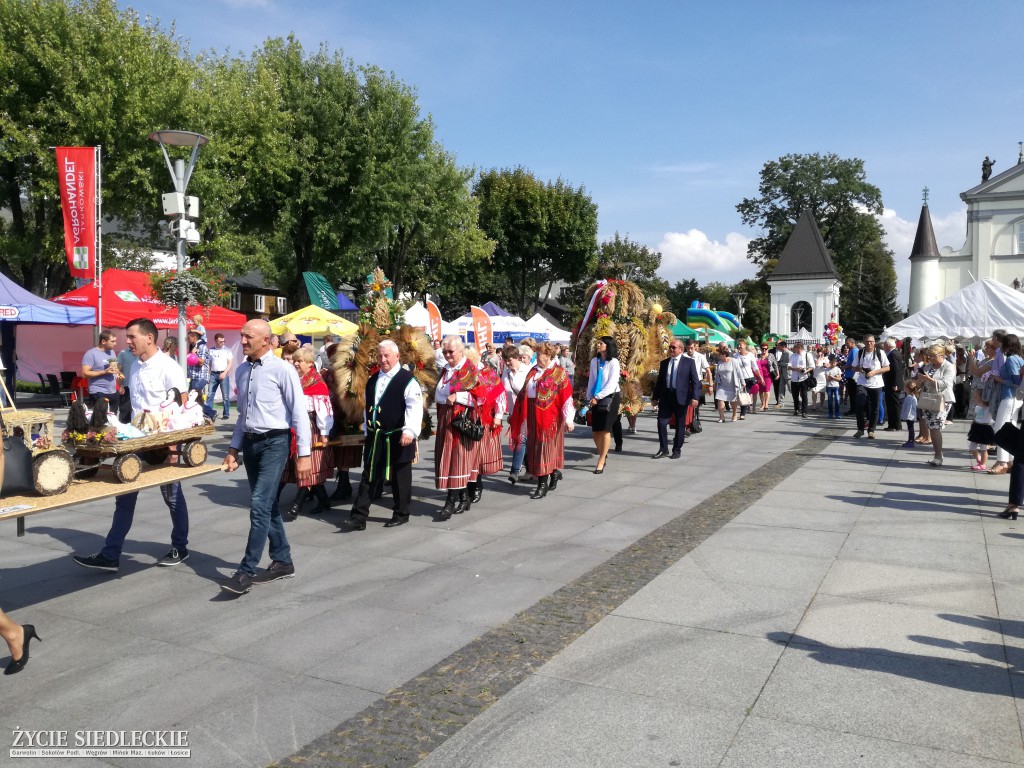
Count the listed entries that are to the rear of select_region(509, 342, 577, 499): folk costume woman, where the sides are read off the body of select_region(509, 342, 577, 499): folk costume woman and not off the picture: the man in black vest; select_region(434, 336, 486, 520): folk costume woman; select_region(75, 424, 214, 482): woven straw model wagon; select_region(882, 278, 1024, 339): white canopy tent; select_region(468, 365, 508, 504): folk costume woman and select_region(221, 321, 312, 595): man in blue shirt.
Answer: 1

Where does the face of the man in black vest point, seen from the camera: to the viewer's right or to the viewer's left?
to the viewer's left

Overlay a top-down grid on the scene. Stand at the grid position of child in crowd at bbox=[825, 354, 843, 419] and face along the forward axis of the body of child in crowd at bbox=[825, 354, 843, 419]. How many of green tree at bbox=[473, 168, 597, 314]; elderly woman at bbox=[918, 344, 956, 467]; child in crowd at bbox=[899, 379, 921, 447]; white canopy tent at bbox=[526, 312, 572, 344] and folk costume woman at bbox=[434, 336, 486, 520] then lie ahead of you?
3

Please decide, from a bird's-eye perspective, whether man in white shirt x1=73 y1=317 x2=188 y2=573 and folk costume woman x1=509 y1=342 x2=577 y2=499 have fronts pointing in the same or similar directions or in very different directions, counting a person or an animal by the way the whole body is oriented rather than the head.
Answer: same or similar directions

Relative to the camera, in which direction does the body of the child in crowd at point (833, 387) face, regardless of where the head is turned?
toward the camera

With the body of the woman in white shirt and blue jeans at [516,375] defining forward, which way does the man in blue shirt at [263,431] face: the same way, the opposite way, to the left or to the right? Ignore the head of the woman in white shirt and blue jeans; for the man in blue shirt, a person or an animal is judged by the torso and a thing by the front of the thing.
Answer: the same way

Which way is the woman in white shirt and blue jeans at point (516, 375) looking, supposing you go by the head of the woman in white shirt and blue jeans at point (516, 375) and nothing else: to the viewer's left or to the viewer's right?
to the viewer's left

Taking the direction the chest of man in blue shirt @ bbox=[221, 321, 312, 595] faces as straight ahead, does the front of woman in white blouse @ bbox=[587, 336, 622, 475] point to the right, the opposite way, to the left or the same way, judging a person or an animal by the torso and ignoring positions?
the same way

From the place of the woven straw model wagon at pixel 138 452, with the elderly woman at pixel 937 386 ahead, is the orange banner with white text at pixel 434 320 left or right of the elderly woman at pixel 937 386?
left

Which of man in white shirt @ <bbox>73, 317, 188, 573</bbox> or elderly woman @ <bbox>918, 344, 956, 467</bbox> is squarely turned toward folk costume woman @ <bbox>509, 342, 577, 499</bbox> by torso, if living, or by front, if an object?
the elderly woman

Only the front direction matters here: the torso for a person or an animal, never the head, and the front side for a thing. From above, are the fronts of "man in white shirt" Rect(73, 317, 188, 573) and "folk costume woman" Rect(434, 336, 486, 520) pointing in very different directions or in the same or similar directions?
same or similar directions

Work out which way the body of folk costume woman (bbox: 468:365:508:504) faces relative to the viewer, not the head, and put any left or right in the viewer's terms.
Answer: facing the viewer and to the left of the viewer

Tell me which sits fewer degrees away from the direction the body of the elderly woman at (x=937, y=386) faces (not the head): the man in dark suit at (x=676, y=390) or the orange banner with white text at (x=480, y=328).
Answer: the man in dark suit

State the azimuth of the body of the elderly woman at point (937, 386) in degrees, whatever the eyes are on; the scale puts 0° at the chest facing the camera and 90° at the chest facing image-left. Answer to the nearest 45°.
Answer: approximately 45°

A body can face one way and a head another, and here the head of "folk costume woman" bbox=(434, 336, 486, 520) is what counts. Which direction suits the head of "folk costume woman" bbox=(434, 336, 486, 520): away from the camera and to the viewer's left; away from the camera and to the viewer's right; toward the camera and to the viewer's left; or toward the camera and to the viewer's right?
toward the camera and to the viewer's left
